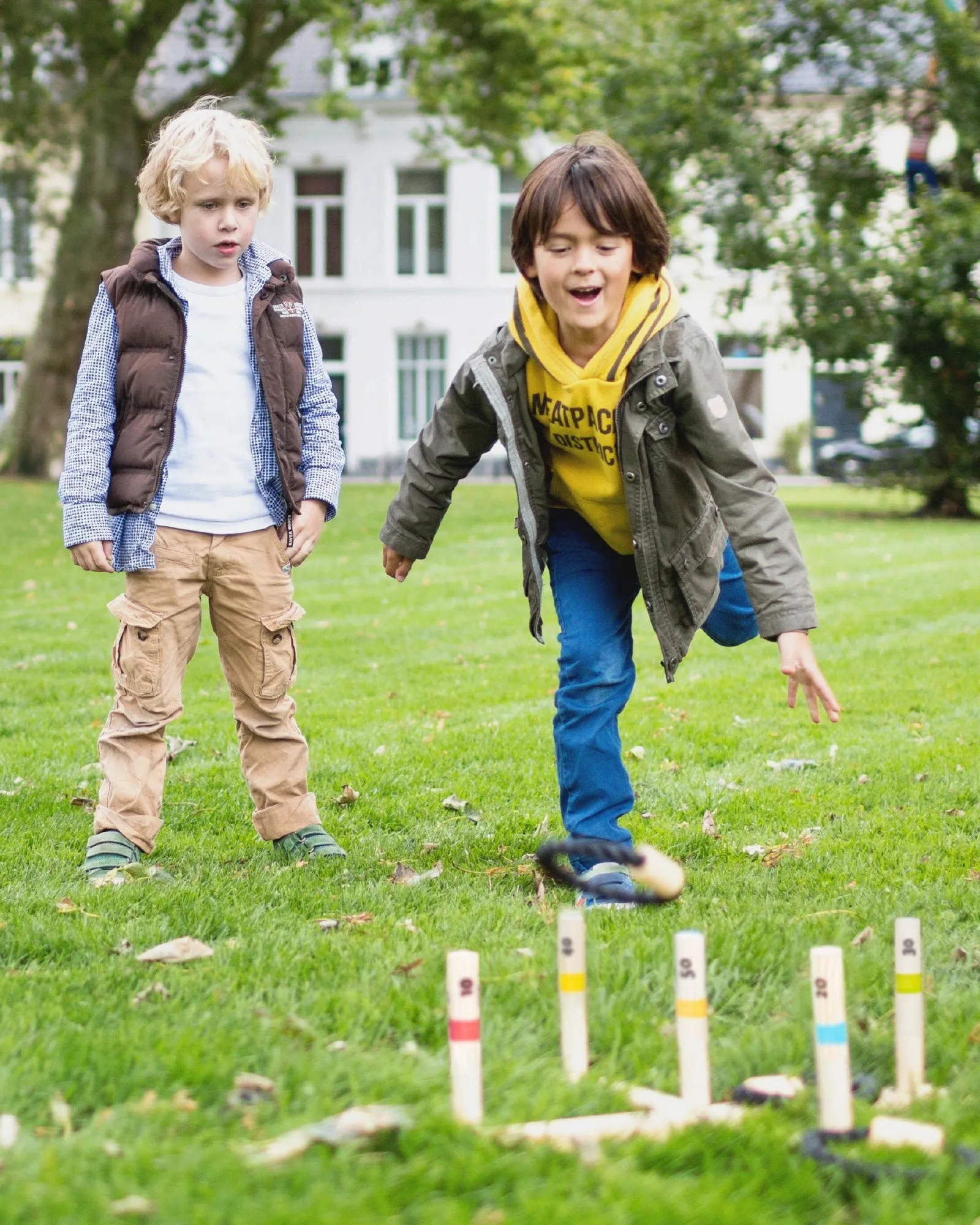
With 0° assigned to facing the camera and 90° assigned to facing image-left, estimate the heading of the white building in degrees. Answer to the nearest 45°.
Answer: approximately 0°

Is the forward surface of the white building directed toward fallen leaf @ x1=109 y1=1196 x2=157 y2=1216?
yes

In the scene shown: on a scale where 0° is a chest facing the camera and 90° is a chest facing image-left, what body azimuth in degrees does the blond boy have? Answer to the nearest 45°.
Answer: approximately 0°

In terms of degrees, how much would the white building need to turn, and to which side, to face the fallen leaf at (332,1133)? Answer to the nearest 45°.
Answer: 0° — it already faces it

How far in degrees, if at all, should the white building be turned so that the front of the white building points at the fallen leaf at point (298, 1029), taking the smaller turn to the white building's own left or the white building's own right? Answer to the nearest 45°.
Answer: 0° — it already faces it
